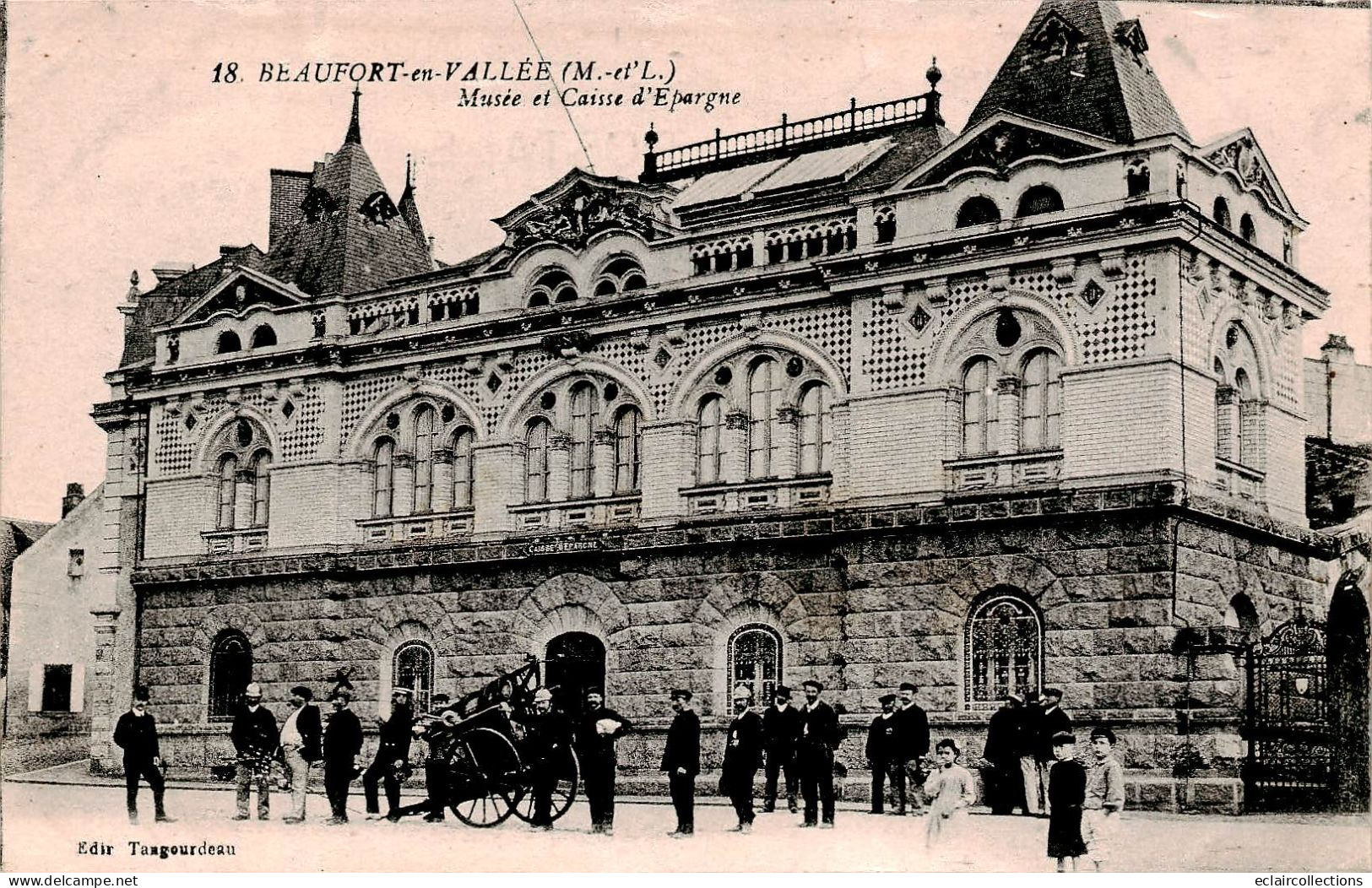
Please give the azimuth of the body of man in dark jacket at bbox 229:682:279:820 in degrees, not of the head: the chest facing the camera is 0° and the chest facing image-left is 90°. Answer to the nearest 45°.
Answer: approximately 0°

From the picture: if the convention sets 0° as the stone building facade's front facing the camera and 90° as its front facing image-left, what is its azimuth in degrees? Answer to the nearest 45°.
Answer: approximately 45°

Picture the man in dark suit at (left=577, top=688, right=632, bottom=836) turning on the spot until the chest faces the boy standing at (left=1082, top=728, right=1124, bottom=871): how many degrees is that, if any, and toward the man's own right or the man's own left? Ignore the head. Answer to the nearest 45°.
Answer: approximately 45° to the man's own left

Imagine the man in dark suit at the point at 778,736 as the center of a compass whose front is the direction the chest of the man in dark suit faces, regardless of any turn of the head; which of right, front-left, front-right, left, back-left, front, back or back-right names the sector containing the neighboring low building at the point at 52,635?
back-right

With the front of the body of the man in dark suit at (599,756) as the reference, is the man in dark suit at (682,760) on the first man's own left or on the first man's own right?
on the first man's own left

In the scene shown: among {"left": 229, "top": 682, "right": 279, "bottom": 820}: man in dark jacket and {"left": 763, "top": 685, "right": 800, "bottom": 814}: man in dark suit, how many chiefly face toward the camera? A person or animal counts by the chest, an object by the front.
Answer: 2

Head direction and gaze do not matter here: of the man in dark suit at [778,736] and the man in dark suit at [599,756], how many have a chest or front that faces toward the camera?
2

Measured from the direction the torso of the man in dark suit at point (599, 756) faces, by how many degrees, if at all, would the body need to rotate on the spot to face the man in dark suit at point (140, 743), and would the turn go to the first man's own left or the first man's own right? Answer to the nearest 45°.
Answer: approximately 90° to the first man's own right

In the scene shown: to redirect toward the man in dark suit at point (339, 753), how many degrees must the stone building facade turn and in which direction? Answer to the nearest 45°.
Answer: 0° — it already faces them
